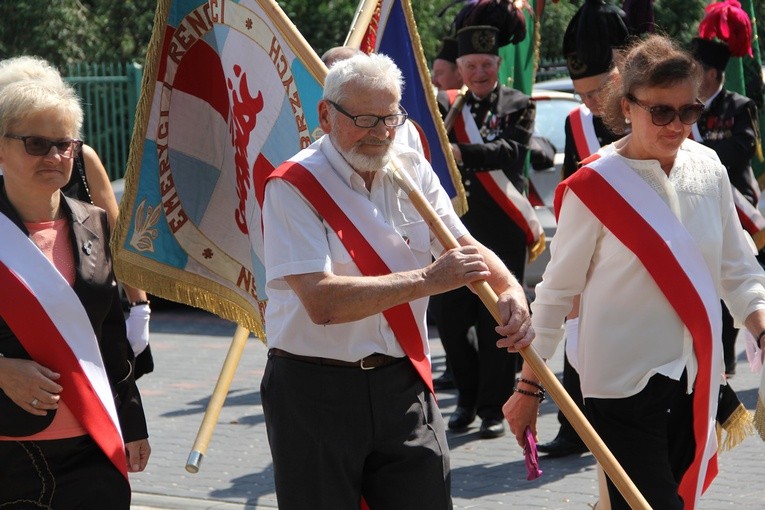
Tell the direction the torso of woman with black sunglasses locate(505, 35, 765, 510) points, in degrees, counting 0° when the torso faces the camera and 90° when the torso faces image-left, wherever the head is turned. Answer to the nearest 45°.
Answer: approximately 315°

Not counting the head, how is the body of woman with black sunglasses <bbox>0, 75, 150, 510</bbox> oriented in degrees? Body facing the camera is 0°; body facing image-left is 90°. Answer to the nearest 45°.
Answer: approximately 315°

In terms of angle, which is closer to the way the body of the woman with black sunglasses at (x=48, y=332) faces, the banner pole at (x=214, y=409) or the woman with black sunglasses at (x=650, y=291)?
the woman with black sunglasses

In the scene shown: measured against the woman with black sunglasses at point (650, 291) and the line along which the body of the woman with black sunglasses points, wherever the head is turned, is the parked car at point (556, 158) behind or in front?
behind

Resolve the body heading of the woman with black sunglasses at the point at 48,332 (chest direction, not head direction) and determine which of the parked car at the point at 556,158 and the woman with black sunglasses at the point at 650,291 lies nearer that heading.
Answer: the woman with black sunglasses

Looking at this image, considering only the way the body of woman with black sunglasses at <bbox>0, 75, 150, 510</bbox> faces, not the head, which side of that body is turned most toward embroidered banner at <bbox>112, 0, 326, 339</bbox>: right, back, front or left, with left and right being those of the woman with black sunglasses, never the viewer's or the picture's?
left
